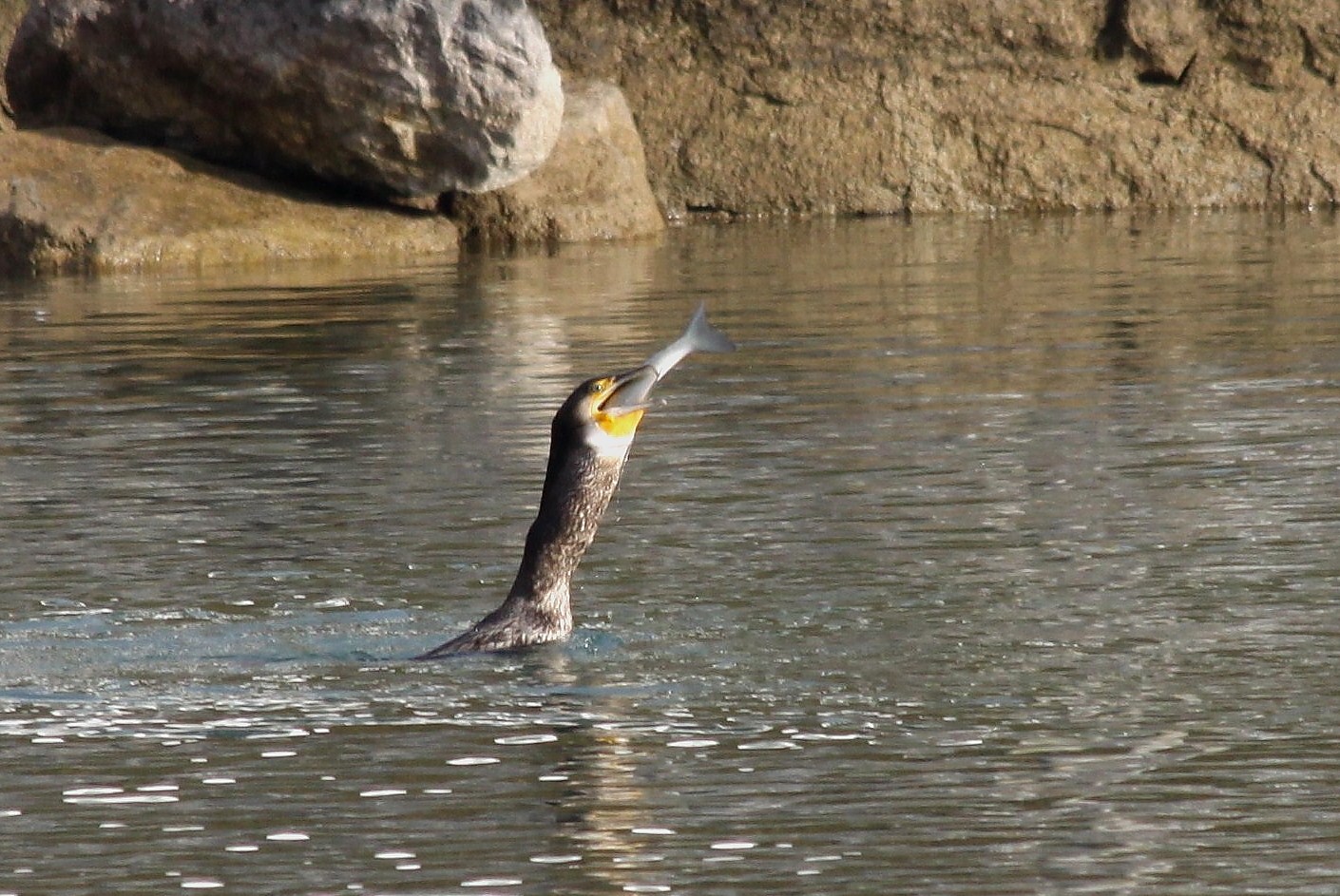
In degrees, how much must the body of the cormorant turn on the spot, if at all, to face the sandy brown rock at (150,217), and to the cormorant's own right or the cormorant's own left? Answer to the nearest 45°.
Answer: approximately 90° to the cormorant's own left

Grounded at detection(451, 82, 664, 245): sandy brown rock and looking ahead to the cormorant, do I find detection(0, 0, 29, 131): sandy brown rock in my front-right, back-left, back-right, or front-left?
back-right

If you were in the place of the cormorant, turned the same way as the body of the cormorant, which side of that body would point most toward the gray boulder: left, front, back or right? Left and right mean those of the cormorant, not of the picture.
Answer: left

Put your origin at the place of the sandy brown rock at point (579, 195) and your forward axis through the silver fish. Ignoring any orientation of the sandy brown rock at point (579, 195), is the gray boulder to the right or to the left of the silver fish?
right

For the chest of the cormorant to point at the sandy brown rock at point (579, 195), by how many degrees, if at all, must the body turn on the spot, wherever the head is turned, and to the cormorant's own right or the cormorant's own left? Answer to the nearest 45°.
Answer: approximately 90° to the cormorant's own left

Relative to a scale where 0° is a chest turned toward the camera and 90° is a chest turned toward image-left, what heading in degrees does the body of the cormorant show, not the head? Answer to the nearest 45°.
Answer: approximately 270°
